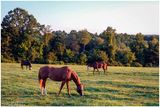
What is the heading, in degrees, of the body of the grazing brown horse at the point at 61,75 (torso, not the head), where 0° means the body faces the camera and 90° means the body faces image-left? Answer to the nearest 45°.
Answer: approximately 270°

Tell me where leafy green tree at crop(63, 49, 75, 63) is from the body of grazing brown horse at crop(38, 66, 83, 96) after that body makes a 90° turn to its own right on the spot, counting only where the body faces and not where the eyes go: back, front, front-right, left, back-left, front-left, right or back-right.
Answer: back

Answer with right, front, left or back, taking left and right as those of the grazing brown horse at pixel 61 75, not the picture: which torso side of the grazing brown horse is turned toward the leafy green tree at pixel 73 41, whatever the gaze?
left

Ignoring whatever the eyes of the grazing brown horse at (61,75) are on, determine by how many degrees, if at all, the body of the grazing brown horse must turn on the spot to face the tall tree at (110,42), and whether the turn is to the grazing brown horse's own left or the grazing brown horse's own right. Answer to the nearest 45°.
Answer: approximately 90° to the grazing brown horse's own left

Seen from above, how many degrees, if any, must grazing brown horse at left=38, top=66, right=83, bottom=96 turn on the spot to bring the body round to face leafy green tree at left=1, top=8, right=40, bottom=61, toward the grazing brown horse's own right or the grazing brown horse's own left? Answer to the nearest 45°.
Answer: approximately 90° to the grazing brown horse's own left

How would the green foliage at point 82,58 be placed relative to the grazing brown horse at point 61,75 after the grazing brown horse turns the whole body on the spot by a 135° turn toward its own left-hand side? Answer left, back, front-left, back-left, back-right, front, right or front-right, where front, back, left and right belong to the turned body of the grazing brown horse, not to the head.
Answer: front-right

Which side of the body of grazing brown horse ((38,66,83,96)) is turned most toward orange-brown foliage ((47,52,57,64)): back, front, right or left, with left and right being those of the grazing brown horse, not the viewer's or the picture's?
left

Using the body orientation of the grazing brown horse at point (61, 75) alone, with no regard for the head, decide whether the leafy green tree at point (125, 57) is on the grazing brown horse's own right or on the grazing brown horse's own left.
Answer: on the grazing brown horse's own left

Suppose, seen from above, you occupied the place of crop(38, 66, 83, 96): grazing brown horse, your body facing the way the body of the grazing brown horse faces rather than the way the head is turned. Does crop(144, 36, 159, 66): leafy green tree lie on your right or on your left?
on your left
